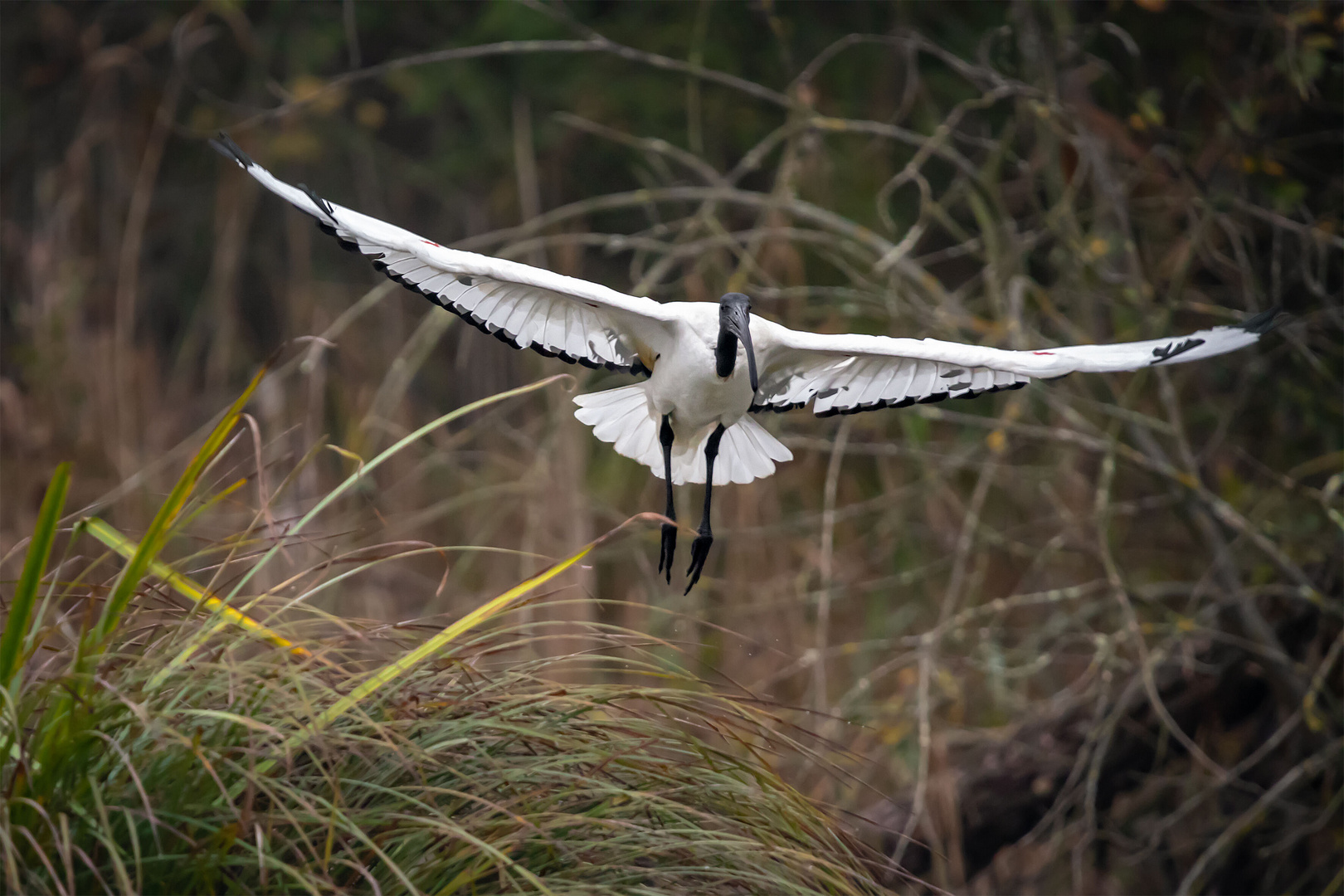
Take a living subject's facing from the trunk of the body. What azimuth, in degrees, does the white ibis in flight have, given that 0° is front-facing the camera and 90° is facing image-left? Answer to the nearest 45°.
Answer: approximately 0°

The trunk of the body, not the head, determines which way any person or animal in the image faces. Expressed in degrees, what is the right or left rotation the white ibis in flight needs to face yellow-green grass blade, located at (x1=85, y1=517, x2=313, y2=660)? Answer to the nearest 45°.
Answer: approximately 45° to its right

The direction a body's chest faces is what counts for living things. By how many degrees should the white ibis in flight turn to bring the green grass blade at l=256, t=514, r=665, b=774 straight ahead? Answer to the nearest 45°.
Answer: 0° — it already faces it

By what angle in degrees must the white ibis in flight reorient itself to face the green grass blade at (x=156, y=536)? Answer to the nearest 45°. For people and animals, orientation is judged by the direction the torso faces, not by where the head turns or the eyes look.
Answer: approximately 45° to its right

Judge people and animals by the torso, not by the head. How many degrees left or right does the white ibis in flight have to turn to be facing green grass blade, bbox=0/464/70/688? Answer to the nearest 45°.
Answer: approximately 45° to its right
